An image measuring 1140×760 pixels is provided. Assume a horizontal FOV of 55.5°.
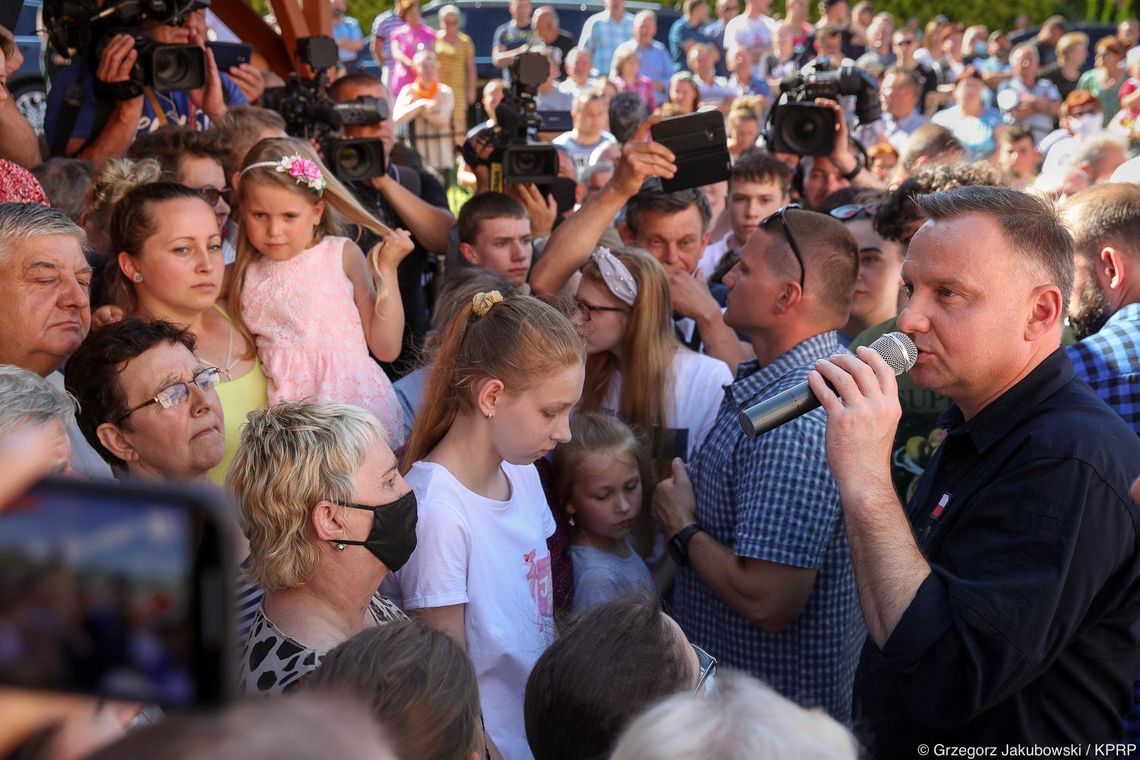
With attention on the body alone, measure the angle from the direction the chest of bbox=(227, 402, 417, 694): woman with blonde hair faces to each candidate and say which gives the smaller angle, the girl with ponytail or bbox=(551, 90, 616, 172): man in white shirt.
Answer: the girl with ponytail

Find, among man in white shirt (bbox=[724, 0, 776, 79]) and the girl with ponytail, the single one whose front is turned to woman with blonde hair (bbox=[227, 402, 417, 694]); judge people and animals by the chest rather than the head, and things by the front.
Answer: the man in white shirt

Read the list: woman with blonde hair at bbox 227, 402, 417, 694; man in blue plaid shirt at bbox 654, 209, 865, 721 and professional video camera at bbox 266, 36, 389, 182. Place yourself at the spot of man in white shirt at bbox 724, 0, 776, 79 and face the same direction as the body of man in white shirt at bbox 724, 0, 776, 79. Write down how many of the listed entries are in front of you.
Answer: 3

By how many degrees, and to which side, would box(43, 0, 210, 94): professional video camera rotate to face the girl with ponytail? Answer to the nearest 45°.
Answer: approximately 45° to its right

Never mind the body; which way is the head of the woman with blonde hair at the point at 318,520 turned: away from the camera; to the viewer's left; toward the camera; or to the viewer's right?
to the viewer's right

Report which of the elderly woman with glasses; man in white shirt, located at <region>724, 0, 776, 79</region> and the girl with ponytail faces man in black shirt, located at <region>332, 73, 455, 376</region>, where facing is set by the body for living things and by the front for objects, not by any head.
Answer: the man in white shirt

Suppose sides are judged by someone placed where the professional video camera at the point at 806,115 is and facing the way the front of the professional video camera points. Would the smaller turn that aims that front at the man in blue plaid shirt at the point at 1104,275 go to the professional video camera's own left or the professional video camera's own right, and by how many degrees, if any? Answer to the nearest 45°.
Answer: approximately 45° to the professional video camera's own left

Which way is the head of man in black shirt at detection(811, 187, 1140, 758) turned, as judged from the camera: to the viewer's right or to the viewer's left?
to the viewer's left

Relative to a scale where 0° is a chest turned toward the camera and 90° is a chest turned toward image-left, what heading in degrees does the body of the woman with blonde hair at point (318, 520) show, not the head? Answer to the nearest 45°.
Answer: approximately 270°
